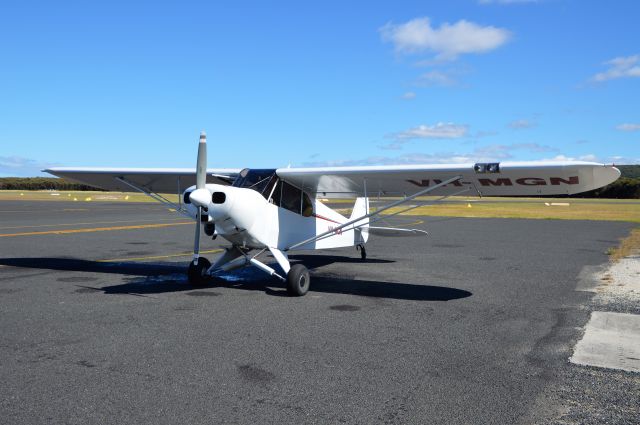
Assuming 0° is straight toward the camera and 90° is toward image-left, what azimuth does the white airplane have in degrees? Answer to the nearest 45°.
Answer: approximately 45°
